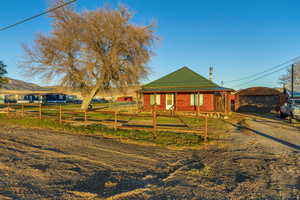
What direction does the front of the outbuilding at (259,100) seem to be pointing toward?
toward the camera

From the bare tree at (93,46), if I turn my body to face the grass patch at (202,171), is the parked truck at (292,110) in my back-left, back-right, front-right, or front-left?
front-left

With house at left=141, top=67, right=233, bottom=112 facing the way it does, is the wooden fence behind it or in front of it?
in front

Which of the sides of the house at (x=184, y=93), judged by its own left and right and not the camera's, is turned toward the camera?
front

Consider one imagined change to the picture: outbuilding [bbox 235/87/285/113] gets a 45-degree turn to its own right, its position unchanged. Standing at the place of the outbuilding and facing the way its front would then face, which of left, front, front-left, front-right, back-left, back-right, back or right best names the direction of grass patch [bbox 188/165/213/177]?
front-left

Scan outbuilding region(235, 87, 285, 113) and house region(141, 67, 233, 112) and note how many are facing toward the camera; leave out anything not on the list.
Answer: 2

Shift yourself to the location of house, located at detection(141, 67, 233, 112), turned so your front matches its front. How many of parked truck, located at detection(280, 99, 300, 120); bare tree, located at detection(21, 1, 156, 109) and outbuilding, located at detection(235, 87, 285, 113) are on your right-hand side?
1

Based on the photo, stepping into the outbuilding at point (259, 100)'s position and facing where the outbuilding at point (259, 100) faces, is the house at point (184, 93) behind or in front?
in front

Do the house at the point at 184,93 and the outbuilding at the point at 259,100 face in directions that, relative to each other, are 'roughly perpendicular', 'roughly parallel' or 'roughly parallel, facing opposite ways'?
roughly parallel

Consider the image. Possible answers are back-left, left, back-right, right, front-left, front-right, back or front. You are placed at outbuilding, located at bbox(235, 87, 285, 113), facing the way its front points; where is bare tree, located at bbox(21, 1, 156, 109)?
front-right

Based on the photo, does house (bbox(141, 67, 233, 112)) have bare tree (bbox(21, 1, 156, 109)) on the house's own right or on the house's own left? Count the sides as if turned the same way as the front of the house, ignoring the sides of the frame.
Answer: on the house's own right

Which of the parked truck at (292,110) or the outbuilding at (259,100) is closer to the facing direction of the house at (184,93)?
the parked truck

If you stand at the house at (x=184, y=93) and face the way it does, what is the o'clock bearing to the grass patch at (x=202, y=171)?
The grass patch is roughly at 12 o'clock from the house.
